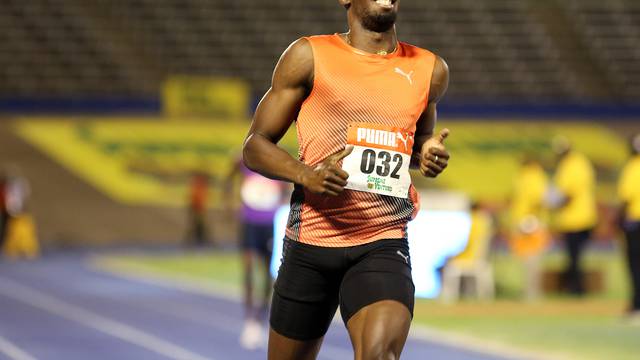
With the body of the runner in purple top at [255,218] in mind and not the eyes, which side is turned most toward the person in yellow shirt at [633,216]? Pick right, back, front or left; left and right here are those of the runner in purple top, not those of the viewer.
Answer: left

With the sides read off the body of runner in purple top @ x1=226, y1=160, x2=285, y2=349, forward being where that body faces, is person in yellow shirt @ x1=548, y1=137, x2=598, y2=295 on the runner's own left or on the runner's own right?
on the runner's own left

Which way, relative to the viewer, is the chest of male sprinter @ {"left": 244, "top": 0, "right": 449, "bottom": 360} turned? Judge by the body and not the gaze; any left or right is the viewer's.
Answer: facing the viewer and to the right of the viewer

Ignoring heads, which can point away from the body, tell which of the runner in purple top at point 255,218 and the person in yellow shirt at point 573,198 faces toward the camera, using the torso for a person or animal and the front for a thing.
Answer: the runner in purple top

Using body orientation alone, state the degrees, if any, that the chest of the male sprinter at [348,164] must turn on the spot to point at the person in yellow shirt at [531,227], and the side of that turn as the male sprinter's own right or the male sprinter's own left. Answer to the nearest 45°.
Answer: approximately 135° to the male sprinter's own left

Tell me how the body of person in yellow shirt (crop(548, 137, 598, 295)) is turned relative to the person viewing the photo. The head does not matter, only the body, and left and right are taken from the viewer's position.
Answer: facing to the left of the viewer

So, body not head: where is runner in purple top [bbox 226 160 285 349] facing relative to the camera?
toward the camera

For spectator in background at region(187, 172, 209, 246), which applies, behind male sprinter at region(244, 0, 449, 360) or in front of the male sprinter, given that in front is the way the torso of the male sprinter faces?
behind
